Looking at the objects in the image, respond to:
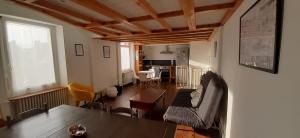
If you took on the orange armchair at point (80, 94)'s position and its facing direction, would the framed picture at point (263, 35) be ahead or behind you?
ahead

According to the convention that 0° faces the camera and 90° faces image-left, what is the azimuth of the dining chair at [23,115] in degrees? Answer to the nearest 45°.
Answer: approximately 315°

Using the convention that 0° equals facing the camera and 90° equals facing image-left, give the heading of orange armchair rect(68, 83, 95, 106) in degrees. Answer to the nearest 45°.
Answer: approximately 315°

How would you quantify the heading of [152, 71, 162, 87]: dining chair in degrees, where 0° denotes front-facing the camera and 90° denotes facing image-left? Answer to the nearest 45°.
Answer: approximately 90°

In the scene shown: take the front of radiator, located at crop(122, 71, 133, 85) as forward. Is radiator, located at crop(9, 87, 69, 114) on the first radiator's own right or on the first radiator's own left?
on the first radiator's own right

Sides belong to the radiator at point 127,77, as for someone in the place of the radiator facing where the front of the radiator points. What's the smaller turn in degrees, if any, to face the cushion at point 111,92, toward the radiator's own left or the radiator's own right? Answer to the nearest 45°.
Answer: approximately 45° to the radiator's own right

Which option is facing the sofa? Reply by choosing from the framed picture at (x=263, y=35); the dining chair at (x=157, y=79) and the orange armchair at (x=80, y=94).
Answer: the orange armchair at (x=80, y=94)

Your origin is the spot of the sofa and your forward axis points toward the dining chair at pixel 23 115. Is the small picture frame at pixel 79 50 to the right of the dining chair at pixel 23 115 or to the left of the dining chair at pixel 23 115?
right

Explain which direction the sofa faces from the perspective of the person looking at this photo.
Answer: facing to the left of the viewer
